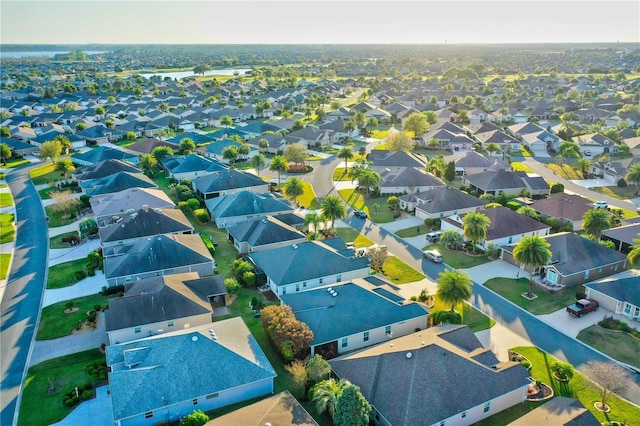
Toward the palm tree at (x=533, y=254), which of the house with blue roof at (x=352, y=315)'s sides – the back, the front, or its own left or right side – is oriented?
front

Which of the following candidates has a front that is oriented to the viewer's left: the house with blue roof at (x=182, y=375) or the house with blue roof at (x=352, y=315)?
the house with blue roof at (x=182, y=375)

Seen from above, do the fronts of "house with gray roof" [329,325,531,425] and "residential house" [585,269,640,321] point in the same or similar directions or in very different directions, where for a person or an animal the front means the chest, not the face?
very different directions

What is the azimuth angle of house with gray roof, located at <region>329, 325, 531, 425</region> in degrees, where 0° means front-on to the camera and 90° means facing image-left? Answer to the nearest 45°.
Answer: approximately 225°

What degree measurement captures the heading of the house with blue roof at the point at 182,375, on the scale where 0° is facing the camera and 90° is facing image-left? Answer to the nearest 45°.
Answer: approximately 90°

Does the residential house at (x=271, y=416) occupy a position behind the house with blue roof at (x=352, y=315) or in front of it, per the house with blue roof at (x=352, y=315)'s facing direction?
behind

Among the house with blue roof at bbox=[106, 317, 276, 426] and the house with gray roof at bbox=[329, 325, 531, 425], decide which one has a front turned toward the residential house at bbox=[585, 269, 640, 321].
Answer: the house with gray roof at bbox=[329, 325, 531, 425]

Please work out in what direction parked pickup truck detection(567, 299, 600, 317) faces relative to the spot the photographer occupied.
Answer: facing away from the viewer and to the right of the viewer

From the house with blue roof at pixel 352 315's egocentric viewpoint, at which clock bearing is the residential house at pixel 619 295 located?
The residential house is roughly at 1 o'clock from the house with blue roof.

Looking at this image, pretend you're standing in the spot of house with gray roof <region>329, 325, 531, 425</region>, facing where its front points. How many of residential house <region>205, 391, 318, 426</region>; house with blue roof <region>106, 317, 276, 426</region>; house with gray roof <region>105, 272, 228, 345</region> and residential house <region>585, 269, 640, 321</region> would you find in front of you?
1

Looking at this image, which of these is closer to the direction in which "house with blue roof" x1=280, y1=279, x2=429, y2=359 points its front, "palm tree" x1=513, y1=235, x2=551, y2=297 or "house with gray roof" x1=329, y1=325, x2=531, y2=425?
the palm tree

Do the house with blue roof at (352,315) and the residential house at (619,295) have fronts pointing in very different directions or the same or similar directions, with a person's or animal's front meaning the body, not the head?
very different directions

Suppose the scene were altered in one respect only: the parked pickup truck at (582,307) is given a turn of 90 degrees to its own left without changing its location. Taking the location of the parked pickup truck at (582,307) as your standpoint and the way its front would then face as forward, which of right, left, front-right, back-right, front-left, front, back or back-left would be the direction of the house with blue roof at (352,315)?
left

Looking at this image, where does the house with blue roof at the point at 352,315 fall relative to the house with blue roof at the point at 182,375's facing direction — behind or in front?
behind

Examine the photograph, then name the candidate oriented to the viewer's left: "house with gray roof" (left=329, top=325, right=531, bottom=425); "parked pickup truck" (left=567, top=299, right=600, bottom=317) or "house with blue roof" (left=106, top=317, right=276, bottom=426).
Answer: "house with blue roof" (left=106, top=317, right=276, bottom=426)

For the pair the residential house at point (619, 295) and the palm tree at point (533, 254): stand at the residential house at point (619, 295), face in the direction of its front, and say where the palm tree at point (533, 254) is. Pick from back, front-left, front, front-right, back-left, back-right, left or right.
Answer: front-right

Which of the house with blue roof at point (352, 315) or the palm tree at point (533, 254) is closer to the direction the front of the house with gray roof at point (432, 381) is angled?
the palm tree

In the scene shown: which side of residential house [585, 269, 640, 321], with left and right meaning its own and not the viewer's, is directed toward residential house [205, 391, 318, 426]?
front
